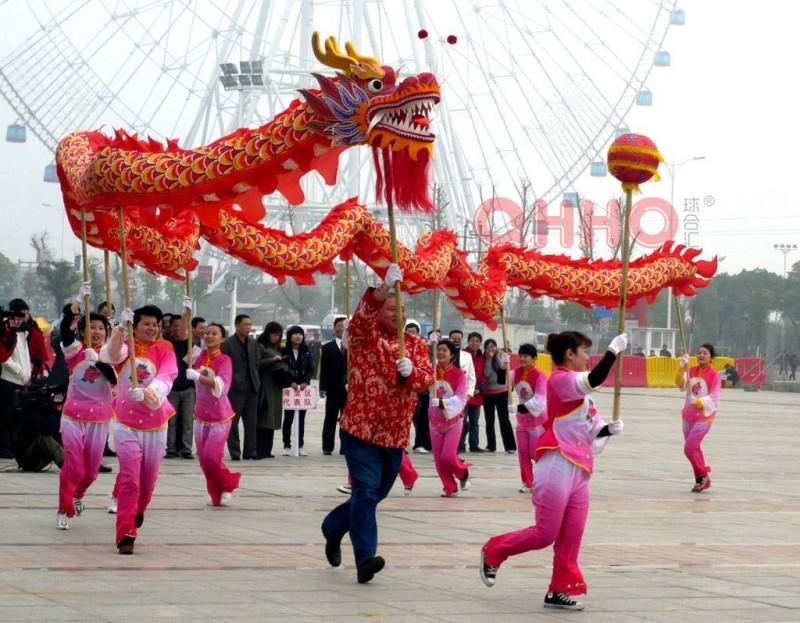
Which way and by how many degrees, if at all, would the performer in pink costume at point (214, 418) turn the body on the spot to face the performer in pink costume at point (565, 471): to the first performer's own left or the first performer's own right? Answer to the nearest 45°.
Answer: approximately 90° to the first performer's own left

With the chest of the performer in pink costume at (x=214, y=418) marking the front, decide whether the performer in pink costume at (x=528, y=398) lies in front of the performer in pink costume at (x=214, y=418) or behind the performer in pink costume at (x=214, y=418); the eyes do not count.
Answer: behind

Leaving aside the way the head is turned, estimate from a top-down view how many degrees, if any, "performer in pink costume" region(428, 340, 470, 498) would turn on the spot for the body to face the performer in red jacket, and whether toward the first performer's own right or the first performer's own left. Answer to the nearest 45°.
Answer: approximately 45° to the first performer's own left

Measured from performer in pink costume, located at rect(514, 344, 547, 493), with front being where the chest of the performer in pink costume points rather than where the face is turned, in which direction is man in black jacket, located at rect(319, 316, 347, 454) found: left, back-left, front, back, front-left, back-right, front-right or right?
right

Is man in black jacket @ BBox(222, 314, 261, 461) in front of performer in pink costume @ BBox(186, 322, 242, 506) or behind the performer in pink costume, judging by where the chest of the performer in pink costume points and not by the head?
behind

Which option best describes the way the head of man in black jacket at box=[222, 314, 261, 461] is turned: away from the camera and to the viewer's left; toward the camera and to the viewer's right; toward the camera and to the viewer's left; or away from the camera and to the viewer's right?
toward the camera and to the viewer's right

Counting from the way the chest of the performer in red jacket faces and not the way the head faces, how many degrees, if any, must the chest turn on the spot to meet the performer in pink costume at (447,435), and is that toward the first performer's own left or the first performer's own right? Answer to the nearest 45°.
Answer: approximately 135° to the first performer's own left

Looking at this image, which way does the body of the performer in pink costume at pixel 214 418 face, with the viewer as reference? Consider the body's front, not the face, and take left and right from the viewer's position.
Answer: facing the viewer and to the left of the viewer

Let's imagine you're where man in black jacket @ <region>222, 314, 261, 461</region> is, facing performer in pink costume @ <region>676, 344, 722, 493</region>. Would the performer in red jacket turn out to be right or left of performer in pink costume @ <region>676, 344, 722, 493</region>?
right

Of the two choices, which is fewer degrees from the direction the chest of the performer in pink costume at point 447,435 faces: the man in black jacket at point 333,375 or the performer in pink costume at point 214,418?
the performer in pink costume

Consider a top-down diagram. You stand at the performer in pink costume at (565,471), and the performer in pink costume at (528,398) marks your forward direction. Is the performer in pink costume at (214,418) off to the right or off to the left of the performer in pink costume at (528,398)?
left

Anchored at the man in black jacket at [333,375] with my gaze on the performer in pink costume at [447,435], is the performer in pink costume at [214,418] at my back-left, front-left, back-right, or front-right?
front-right
